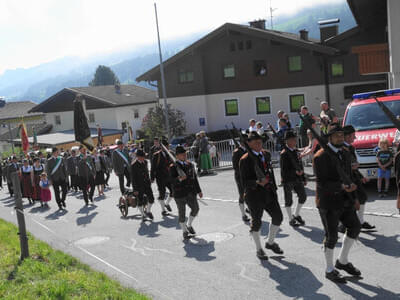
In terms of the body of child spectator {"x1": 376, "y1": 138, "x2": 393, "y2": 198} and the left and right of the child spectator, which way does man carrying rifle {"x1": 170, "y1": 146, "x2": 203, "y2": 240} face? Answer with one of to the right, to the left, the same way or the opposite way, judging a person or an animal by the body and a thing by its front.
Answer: to the left

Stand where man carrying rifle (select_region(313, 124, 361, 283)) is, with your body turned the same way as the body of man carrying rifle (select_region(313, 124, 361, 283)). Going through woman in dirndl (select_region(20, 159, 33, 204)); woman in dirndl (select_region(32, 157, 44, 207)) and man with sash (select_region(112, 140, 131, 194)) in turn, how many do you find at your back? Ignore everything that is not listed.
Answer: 3

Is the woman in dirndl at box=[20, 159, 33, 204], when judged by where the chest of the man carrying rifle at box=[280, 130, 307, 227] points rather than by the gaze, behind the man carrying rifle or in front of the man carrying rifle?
behind

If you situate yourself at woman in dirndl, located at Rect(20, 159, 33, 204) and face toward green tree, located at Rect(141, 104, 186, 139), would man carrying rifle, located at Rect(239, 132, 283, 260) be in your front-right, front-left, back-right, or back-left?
back-right

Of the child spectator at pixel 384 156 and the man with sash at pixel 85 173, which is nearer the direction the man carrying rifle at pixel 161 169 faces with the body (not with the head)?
the child spectator

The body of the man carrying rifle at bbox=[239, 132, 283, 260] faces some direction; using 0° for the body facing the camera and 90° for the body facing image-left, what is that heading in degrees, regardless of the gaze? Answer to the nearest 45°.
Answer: approximately 315°

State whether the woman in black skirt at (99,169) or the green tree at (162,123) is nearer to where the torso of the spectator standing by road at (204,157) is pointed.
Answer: the woman in black skirt

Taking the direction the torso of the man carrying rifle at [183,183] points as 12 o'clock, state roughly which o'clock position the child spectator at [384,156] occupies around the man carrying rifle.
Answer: The child spectator is roughly at 10 o'clock from the man carrying rifle.

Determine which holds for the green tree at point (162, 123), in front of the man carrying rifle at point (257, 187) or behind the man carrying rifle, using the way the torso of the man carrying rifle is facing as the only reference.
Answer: behind

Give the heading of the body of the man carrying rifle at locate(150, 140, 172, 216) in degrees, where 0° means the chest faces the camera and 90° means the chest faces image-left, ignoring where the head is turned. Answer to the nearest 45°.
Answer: approximately 315°
